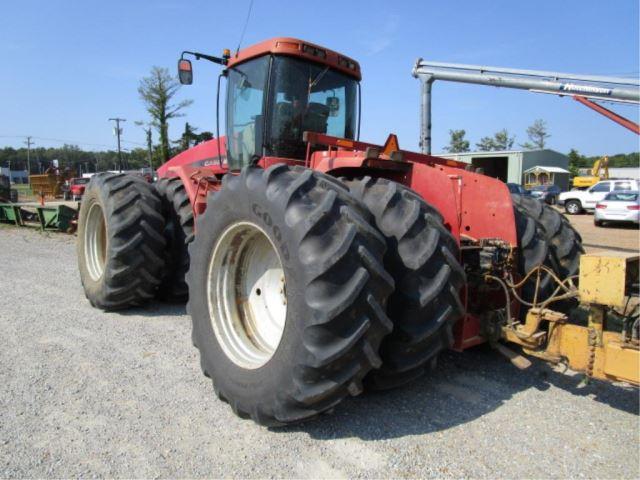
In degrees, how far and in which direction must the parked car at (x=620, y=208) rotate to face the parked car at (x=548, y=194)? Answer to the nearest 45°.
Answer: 0° — it already faces it

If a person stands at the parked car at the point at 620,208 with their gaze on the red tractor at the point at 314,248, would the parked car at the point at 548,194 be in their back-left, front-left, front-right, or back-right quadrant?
back-right

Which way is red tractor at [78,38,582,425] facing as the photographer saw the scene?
facing away from the viewer and to the left of the viewer

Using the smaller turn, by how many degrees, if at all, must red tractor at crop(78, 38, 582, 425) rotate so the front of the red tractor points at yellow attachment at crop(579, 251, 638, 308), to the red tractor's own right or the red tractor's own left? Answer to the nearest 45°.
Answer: approximately 180°

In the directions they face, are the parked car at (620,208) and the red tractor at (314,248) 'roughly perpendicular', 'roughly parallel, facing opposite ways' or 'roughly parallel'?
roughly perpendicular

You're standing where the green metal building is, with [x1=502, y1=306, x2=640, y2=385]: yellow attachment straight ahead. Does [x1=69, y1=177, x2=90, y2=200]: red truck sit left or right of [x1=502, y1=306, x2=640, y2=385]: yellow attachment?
right

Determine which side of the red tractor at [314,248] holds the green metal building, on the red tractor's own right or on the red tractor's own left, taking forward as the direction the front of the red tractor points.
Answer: on the red tractor's own right
